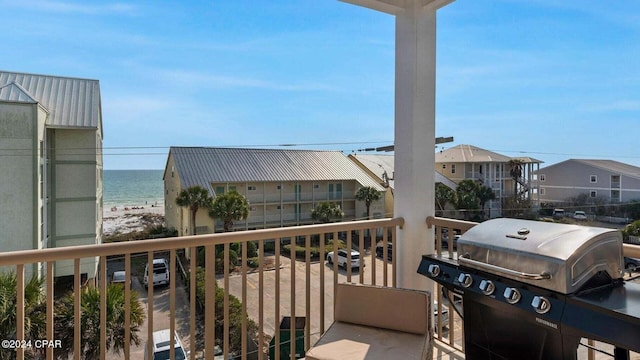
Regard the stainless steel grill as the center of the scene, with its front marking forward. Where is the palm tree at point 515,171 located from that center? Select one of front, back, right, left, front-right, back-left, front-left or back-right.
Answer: back-right

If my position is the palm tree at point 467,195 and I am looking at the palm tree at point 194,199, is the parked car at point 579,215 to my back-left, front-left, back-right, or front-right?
back-left

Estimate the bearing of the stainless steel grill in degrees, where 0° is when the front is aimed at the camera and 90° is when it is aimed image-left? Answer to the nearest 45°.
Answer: approximately 45°

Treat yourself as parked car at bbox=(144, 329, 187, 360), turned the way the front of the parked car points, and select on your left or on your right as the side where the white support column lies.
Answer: on your left

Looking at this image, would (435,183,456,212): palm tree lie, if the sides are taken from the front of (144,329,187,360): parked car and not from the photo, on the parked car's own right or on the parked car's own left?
on the parked car's own left

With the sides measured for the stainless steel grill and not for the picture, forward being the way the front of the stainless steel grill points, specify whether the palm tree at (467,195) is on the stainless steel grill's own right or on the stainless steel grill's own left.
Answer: on the stainless steel grill's own right

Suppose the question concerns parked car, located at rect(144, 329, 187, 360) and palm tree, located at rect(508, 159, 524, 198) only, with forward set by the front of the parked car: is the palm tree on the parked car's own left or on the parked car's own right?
on the parked car's own left
